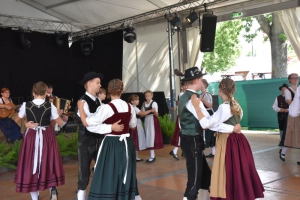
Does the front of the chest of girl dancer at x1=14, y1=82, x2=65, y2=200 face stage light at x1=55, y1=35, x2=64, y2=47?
yes

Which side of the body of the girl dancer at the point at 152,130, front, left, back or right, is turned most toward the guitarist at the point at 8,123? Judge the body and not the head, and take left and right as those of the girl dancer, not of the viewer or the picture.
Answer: right

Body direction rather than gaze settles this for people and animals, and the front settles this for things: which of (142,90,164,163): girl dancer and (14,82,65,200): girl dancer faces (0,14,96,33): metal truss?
(14,82,65,200): girl dancer

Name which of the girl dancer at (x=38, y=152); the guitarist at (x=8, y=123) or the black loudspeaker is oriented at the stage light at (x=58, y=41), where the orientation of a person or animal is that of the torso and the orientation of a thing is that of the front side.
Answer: the girl dancer

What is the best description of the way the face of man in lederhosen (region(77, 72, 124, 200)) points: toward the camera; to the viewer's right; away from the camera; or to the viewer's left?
to the viewer's right

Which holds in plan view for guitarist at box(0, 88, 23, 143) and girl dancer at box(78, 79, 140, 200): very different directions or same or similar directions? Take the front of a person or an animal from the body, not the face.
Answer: very different directions

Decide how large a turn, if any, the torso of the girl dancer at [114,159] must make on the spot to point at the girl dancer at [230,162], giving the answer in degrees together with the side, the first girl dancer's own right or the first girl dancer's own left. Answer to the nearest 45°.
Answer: approximately 135° to the first girl dancer's own right

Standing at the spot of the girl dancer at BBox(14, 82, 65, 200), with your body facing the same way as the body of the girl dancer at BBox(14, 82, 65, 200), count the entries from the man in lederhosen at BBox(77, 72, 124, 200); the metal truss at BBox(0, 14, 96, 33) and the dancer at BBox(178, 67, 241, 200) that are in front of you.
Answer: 1

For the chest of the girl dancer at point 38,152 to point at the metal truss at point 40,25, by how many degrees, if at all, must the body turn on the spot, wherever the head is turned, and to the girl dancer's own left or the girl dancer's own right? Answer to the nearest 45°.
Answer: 0° — they already face it

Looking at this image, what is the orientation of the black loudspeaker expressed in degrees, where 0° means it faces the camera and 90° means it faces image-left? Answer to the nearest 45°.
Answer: approximately 0°
